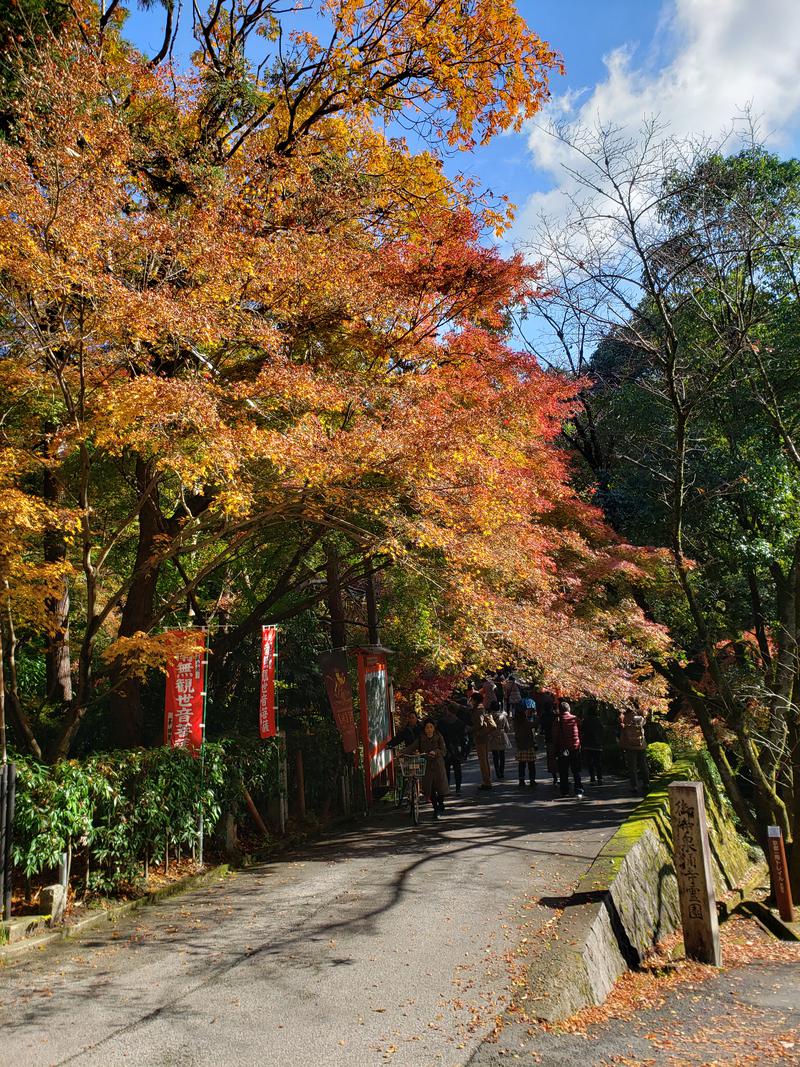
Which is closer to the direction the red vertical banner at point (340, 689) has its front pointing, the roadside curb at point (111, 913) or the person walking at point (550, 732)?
the roadside curb

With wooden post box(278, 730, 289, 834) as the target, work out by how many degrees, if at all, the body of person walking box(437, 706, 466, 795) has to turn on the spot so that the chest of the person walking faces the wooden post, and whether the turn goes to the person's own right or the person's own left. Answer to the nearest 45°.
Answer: approximately 135° to the person's own left
